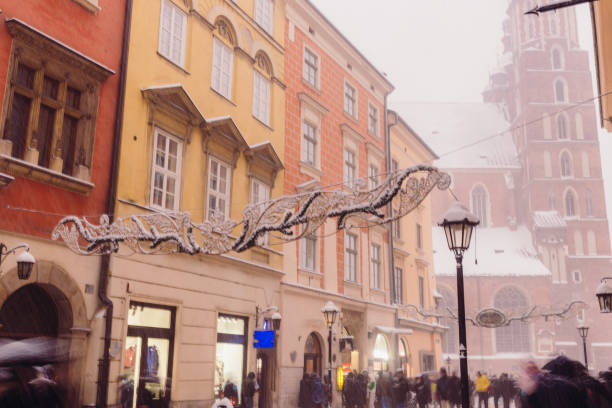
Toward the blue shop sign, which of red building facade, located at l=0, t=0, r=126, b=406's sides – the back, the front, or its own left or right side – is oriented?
left

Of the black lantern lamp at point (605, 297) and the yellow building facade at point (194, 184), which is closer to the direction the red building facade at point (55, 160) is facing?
the black lantern lamp

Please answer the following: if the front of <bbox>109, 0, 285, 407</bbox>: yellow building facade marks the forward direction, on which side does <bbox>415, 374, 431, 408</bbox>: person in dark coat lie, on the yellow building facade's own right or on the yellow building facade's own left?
on the yellow building facade's own left

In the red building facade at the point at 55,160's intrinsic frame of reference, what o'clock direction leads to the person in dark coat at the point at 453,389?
The person in dark coat is roughly at 10 o'clock from the red building facade.

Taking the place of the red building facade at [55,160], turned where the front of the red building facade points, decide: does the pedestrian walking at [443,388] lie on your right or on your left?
on your left

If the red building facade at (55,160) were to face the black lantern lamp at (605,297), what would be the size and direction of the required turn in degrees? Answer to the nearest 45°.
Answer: approximately 45° to its left

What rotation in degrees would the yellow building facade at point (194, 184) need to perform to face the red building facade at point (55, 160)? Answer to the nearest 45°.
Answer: approximately 90° to its right

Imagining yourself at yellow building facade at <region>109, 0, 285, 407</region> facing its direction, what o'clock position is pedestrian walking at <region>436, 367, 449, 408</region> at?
The pedestrian walking is roughly at 10 o'clock from the yellow building facade.

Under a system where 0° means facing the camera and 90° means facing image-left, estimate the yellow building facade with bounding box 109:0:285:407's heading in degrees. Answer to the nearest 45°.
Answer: approximately 315°

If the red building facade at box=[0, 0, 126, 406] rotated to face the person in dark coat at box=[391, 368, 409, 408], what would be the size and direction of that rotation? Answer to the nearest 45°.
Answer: approximately 45° to its left

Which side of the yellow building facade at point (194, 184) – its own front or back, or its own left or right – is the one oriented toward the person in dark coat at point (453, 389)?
left
